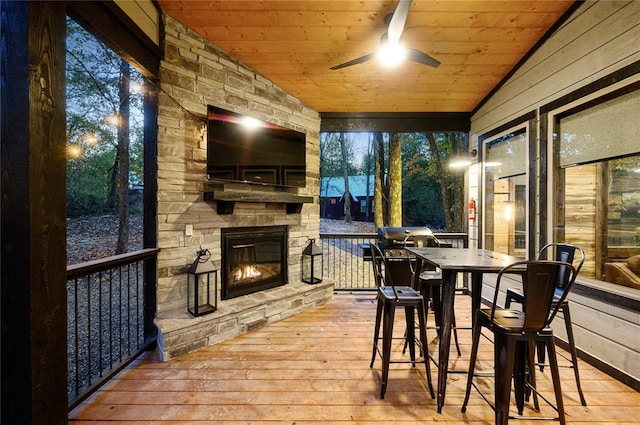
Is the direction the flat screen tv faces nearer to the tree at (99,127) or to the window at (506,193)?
the window

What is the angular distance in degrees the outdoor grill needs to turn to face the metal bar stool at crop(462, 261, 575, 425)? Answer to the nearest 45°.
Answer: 0° — it already faces it

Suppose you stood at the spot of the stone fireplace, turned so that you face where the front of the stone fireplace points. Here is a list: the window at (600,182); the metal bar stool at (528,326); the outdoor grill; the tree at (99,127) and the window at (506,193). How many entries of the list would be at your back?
1

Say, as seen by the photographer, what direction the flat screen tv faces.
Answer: facing the viewer and to the right of the viewer

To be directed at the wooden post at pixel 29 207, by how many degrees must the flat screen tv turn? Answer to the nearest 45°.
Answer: approximately 90° to its right

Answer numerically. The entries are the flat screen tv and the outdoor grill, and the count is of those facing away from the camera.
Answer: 0

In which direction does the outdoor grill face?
toward the camera

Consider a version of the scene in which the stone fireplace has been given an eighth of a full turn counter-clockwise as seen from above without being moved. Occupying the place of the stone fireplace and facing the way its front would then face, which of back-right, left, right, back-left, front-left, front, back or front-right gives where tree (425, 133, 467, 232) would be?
front-left

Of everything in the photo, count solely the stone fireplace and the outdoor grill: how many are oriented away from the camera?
0

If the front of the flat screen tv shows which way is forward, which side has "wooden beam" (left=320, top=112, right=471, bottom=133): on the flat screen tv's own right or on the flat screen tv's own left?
on the flat screen tv's own left

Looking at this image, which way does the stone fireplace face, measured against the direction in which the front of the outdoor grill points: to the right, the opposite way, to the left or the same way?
to the left

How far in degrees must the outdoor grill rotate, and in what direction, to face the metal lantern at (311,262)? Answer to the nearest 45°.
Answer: approximately 90° to its right

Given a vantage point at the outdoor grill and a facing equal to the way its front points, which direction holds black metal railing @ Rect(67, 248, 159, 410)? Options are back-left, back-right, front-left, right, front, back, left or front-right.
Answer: front-right

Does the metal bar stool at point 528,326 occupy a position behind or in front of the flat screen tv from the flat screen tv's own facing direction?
in front

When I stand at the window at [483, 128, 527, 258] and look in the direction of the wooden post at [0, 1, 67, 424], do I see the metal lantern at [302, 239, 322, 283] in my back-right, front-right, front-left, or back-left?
front-right
